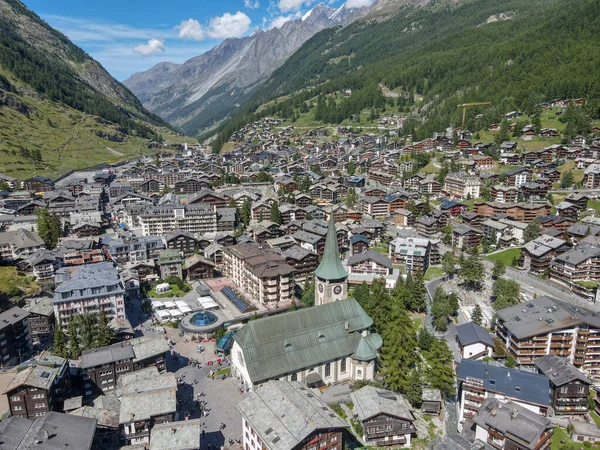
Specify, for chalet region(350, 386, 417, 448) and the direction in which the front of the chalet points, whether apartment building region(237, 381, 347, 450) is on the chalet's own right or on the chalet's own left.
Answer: on the chalet's own right

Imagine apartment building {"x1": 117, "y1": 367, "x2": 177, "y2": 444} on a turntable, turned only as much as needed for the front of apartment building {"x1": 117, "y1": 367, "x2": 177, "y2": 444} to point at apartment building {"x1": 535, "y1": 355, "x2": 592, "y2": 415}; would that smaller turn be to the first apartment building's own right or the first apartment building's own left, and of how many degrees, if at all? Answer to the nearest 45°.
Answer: approximately 90° to the first apartment building's own left

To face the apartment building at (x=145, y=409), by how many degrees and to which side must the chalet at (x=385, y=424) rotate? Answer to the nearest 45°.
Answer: approximately 90° to its right

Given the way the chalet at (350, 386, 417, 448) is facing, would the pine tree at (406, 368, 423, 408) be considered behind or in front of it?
behind

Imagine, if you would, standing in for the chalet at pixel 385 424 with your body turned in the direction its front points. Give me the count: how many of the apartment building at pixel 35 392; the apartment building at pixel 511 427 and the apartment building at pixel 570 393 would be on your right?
1

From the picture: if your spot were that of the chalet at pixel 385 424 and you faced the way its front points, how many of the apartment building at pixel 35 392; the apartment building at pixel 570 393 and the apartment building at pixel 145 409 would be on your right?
2

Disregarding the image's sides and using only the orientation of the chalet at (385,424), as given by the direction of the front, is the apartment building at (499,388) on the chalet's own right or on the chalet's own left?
on the chalet's own left

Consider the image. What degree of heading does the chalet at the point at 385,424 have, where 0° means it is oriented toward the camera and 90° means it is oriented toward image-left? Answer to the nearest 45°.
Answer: approximately 0°

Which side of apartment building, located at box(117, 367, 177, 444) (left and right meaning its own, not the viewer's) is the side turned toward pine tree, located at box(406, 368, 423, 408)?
left

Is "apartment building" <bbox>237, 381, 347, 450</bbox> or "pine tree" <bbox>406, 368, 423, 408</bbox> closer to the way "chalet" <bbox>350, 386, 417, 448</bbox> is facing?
the apartment building

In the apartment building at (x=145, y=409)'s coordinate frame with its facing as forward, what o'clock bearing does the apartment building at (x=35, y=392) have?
the apartment building at (x=35, y=392) is roughly at 4 o'clock from the apartment building at (x=145, y=409).

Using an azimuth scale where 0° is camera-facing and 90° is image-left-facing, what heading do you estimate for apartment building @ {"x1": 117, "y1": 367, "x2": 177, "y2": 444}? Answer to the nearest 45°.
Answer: approximately 0°

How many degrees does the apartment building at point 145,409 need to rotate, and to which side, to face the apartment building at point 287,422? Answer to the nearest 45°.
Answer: approximately 45° to its left

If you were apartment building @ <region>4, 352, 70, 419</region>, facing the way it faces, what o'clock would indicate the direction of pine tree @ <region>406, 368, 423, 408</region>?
The pine tree is roughly at 10 o'clock from the apartment building.
